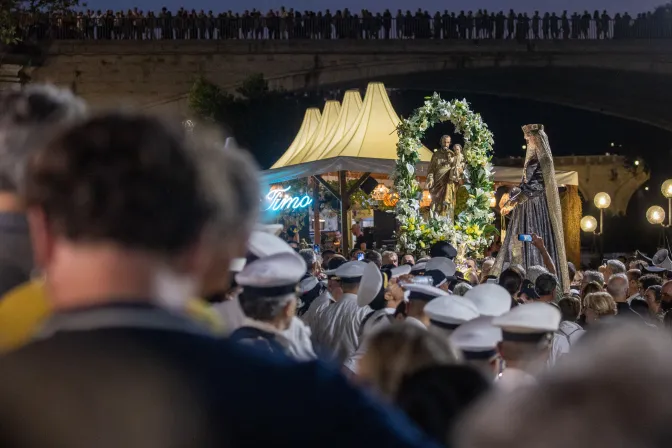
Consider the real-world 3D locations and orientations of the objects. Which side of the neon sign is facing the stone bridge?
back

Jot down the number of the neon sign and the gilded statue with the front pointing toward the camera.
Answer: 2

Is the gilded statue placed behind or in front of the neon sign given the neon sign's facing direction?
in front

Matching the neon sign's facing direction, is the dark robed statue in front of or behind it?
in front

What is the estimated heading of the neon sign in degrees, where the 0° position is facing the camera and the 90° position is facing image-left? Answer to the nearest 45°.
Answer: approximately 0°

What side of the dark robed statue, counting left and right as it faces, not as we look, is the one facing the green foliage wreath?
right
